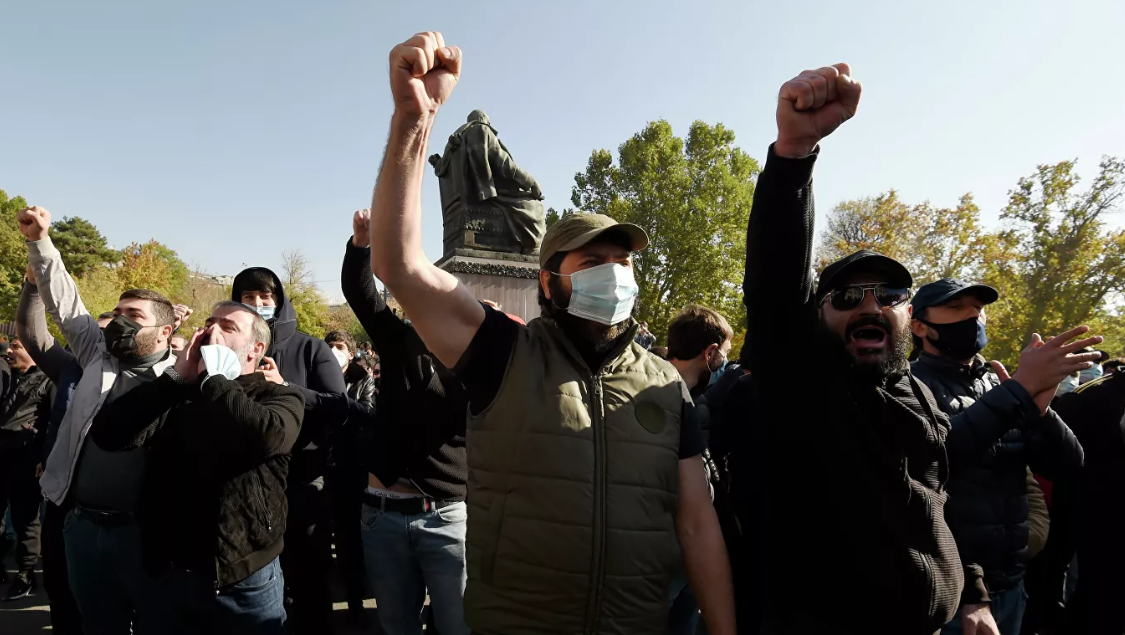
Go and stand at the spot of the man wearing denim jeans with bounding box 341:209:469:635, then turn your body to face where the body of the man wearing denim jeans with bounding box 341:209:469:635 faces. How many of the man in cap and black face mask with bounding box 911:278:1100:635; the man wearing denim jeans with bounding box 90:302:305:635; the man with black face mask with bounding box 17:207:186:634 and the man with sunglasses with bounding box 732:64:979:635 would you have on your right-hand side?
2

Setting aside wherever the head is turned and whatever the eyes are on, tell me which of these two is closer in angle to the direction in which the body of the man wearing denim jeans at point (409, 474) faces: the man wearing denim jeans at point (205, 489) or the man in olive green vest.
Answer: the man in olive green vest

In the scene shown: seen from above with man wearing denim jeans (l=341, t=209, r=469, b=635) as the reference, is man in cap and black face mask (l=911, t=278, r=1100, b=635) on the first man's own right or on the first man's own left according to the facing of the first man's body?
on the first man's own left

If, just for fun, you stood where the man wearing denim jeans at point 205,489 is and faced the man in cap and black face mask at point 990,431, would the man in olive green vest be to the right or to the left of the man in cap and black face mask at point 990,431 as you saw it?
right

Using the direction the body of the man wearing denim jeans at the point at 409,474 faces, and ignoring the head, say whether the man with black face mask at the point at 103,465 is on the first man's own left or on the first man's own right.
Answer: on the first man's own right

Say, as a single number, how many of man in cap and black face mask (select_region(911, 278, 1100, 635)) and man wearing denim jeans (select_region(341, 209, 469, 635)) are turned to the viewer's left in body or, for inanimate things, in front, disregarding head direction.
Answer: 0

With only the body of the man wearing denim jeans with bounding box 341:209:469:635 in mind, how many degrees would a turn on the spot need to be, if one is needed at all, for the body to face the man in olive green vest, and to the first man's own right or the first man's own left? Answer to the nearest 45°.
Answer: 0° — they already face them

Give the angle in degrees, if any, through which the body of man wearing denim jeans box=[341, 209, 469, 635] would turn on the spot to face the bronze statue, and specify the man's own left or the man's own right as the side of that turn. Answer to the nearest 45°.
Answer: approximately 180°

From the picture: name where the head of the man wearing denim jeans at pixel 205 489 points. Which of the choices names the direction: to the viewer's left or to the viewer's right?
to the viewer's left

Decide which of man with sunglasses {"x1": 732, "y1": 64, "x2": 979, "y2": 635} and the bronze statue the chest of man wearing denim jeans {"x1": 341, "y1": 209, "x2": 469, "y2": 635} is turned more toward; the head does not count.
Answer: the man with sunglasses
